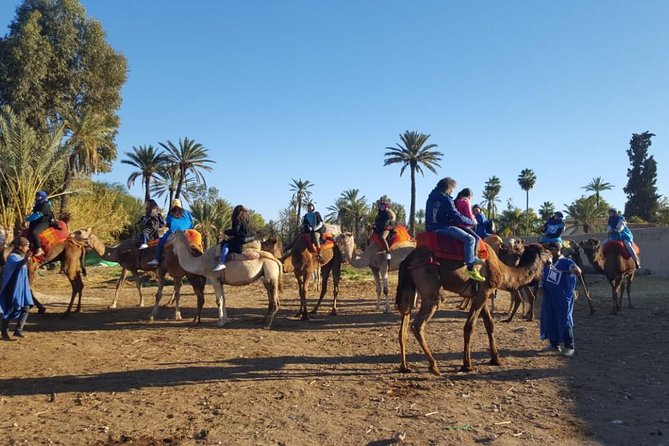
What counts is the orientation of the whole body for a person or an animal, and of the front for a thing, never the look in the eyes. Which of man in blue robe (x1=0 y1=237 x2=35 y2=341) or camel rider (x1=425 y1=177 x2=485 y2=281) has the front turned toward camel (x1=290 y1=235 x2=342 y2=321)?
the man in blue robe

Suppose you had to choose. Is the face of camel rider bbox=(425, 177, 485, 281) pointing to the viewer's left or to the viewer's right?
to the viewer's right

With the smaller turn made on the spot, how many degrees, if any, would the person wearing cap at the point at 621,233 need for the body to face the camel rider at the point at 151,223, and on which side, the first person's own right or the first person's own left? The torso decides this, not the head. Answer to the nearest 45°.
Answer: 0° — they already face them

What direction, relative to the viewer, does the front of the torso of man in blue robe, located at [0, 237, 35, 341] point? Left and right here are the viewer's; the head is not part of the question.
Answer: facing to the right of the viewer

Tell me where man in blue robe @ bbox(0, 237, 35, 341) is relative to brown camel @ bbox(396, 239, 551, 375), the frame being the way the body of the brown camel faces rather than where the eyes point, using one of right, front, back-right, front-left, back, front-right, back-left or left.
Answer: back

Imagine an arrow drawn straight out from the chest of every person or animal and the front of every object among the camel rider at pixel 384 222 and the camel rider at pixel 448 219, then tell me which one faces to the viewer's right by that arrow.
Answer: the camel rider at pixel 448 219

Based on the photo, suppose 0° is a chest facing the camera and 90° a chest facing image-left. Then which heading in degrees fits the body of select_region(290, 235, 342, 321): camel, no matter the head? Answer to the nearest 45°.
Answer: approximately 45°

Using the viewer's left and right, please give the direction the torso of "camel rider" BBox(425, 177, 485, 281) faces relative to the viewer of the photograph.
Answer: facing to the right of the viewer

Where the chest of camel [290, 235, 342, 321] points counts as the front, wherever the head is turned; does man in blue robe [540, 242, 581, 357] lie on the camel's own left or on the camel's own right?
on the camel's own left

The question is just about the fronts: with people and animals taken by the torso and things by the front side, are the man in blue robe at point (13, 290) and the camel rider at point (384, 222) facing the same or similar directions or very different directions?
very different directions

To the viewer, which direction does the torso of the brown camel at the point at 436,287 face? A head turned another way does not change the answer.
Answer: to the viewer's right

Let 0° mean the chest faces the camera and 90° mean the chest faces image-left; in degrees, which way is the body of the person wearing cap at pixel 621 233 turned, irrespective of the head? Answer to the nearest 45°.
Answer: approximately 45°
